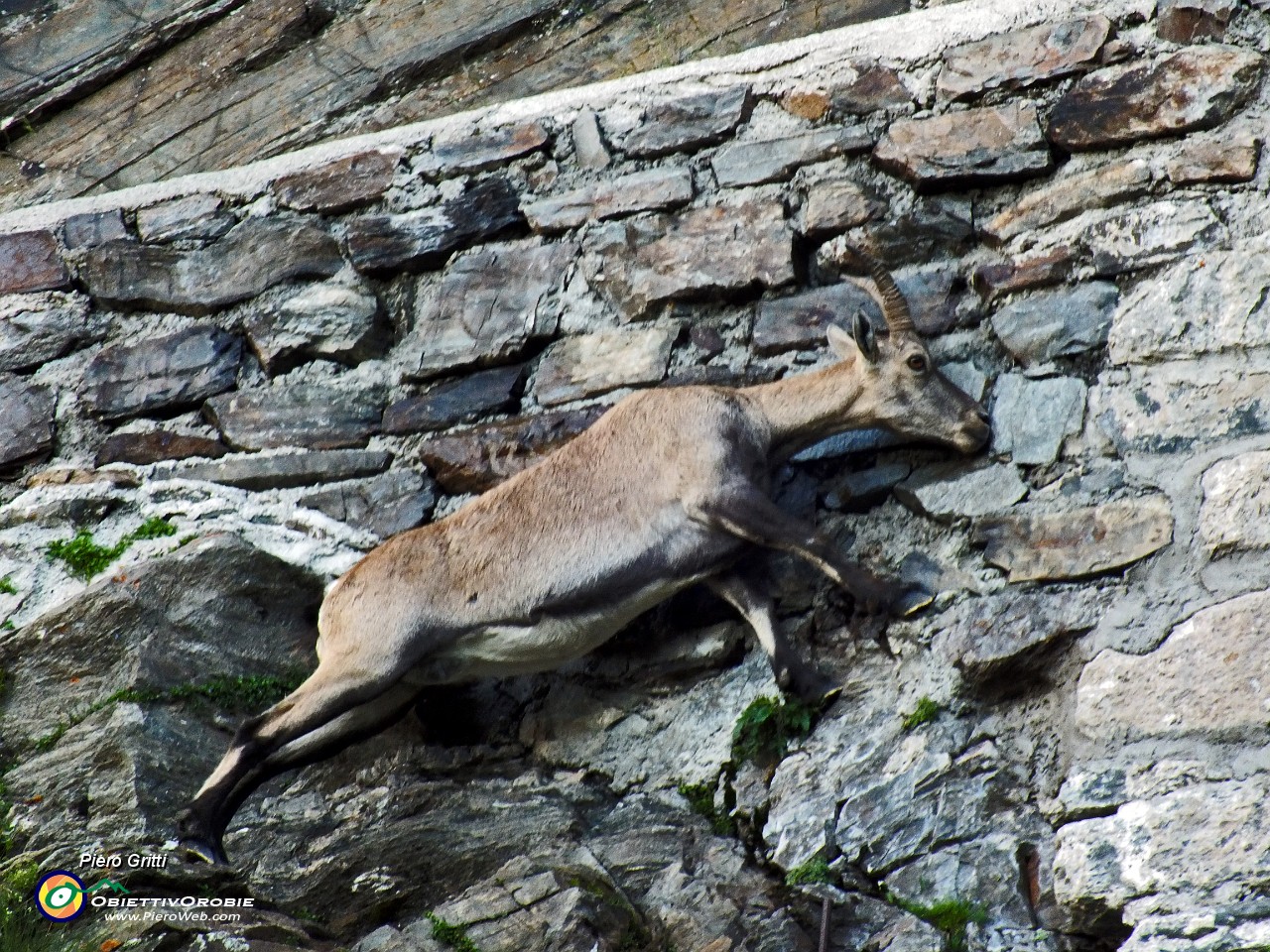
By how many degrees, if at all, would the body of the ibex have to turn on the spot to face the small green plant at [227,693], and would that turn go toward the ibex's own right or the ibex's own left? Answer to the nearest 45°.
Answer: approximately 180°

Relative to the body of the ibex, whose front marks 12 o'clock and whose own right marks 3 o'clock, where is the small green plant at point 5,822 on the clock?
The small green plant is roughly at 6 o'clock from the ibex.

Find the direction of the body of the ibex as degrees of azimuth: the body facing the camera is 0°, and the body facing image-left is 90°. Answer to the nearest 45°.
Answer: approximately 270°

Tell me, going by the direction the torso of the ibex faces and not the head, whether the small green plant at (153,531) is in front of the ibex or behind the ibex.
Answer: behind

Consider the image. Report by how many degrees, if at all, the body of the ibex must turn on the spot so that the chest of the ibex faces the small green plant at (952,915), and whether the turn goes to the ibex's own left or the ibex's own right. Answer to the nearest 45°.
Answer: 0° — it already faces it
